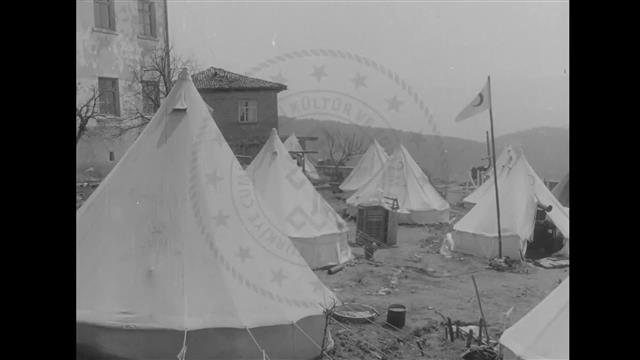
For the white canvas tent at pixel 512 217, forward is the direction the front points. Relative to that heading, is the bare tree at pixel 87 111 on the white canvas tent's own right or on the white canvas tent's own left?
on the white canvas tent's own right

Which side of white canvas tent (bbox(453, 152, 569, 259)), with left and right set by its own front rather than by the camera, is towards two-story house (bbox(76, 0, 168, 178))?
right

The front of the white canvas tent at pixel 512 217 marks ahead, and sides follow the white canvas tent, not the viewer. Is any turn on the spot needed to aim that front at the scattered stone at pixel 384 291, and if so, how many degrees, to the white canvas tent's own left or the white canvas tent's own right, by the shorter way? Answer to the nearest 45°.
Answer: approximately 90° to the white canvas tent's own right

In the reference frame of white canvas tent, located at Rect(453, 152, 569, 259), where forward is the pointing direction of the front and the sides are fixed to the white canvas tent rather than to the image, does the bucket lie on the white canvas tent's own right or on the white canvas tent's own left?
on the white canvas tent's own right

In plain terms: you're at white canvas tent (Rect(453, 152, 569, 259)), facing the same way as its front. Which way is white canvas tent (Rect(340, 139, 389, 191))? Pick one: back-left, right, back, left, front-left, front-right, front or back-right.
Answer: back

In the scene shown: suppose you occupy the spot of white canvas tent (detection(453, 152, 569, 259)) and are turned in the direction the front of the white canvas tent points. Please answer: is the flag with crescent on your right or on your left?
on your right

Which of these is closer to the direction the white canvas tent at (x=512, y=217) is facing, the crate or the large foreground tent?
the large foreground tent

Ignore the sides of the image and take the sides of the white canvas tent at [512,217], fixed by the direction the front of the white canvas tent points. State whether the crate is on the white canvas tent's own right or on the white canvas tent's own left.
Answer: on the white canvas tent's own right

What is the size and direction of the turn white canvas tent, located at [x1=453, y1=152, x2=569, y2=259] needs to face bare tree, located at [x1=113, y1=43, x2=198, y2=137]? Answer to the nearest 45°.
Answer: approximately 90° to its right
